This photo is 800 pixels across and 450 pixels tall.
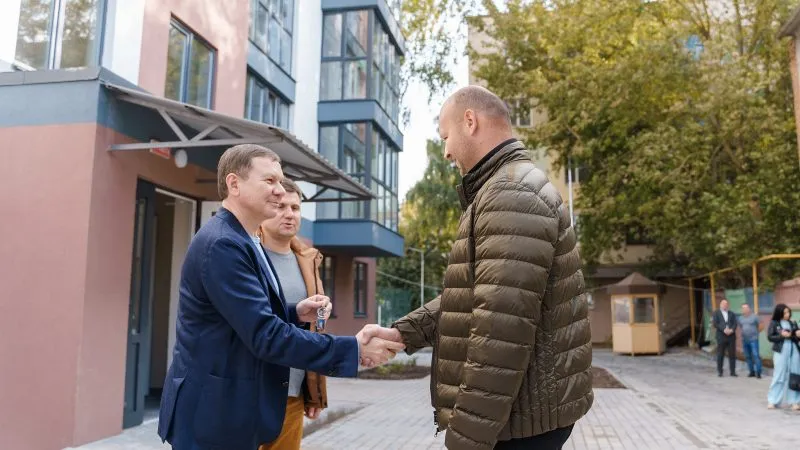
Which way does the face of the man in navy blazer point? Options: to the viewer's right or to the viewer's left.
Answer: to the viewer's right

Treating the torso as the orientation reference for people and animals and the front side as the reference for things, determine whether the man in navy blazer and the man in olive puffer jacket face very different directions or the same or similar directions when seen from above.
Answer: very different directions

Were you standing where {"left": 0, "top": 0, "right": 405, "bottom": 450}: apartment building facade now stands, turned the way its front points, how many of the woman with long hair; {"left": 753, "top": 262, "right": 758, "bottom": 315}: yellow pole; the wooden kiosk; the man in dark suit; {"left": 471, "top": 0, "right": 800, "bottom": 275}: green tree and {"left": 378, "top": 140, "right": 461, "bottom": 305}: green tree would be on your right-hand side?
0

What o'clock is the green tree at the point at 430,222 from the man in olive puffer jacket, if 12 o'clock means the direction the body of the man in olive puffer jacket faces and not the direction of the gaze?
The green tree is roughly at 3 o'clock from the man in olive puffer jacket.

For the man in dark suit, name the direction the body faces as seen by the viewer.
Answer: toward the camera

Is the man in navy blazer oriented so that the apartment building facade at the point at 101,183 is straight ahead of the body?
no

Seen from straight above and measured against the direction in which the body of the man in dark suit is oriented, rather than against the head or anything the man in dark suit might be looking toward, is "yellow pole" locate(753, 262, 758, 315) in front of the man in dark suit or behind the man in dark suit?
behind

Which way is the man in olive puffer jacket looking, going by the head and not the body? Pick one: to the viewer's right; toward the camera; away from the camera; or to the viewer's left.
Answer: to the viewer's left

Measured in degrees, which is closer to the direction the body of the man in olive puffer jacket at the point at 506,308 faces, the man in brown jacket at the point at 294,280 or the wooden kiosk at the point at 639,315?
the man in brown jacket

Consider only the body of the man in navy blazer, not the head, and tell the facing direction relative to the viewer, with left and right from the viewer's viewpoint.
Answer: facing to the right of the viewer

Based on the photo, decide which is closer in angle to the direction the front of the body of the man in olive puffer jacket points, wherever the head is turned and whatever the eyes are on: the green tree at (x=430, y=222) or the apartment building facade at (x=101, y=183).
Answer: the apartment building facade

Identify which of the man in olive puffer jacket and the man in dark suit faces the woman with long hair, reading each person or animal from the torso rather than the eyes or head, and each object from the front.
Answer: the man in dark suit

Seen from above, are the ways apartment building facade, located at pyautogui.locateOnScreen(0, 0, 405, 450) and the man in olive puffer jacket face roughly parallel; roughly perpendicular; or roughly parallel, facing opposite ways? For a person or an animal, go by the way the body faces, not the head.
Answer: roughly parallel, facing opposite ways

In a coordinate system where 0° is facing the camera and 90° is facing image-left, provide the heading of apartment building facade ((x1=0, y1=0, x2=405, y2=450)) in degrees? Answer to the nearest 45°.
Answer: approximately 315°

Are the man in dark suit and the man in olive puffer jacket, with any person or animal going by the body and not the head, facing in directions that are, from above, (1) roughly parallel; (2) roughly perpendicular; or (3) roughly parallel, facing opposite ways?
roughly perpendicular

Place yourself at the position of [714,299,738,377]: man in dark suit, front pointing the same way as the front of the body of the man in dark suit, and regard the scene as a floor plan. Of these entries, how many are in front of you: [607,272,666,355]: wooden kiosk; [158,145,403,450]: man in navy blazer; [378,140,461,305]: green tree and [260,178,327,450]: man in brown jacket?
2

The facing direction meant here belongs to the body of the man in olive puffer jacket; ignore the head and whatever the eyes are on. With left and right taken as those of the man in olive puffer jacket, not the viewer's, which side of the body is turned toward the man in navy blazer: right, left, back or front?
front

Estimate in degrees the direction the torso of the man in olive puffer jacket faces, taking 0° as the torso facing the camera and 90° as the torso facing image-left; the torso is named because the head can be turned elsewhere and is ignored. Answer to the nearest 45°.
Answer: approximately 90°
